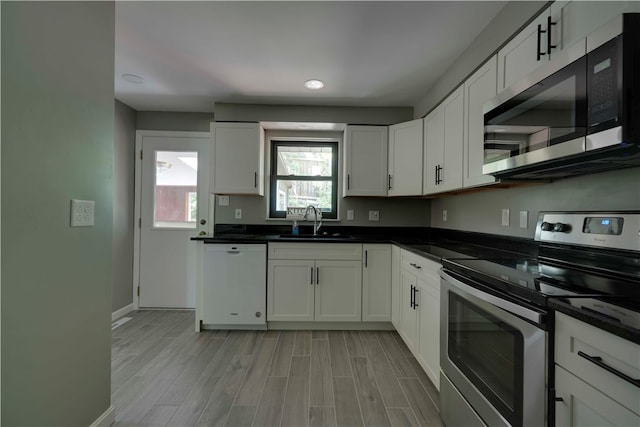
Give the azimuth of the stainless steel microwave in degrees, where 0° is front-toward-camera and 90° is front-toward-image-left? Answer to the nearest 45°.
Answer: approximately 45°

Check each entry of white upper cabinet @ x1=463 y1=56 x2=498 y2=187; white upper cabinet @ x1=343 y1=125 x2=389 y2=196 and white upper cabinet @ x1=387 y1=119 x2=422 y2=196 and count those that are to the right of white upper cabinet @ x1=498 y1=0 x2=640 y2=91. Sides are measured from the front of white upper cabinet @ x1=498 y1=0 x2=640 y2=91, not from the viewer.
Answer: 3

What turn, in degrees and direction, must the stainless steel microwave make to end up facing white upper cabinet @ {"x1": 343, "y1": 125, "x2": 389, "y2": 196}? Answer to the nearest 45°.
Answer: approximately 90° to its right

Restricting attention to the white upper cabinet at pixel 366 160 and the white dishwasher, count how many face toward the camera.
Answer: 2

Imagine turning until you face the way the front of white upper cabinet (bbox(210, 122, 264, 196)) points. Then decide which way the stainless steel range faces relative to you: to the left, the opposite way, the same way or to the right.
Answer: to the right

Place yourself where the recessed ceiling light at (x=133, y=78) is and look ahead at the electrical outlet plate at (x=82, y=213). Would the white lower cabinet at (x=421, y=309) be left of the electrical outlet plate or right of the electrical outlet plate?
left

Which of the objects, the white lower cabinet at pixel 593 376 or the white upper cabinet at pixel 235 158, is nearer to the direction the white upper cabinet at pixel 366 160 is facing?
the white lower cabinet

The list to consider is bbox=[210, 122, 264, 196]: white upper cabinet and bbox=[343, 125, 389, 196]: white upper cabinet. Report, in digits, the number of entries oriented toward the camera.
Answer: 2

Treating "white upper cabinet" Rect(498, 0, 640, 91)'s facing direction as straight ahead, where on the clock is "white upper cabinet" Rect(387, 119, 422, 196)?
"white upper cabinet" Rect(387, 119, 422, 196) is roughly at 3 o'clock from "white upper cabinet" Rect(498, 0, 640, 91).

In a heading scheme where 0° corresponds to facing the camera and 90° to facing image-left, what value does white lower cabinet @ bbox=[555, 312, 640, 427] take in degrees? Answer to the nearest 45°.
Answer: approximately 45°
